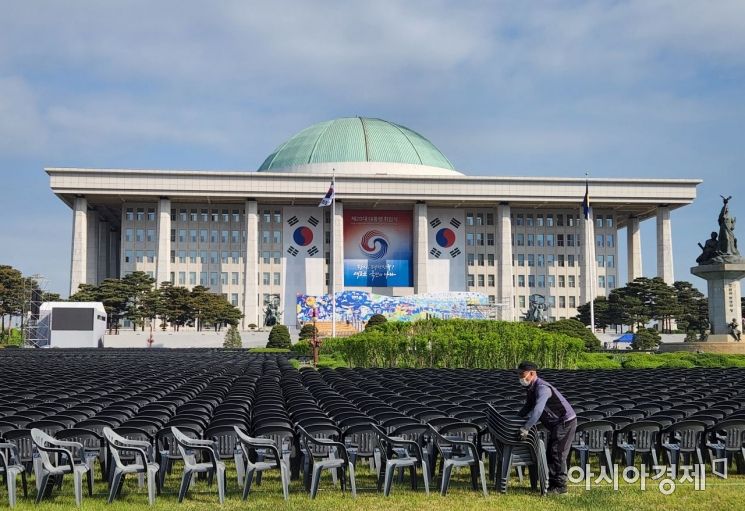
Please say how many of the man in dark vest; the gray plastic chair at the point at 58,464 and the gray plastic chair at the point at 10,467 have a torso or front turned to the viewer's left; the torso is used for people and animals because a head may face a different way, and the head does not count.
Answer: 1

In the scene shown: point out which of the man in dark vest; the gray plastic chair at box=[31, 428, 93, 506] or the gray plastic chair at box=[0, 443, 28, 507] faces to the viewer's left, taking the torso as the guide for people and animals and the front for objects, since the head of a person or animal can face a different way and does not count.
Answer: the man in dark vest

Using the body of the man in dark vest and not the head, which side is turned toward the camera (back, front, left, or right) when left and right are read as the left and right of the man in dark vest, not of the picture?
left

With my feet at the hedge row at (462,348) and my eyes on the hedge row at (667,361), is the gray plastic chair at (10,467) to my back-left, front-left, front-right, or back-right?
back-right

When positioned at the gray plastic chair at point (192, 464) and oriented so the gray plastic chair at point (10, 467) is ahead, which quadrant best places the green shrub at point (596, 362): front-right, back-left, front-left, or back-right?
back-right

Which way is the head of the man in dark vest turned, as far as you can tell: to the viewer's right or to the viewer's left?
to the viewer's left

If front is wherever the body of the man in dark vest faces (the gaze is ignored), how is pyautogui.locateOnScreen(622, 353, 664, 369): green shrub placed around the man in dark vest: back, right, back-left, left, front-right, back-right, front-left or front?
right

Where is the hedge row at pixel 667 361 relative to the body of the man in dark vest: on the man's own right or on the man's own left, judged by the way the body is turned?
on the man's own right

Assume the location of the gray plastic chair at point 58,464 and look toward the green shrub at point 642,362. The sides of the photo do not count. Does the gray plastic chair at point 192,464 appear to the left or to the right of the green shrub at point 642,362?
right

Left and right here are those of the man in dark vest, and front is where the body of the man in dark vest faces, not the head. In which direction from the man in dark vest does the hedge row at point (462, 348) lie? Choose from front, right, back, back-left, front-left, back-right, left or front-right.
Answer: right

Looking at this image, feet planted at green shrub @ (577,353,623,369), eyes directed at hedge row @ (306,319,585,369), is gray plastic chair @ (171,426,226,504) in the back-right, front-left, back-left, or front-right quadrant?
front-left

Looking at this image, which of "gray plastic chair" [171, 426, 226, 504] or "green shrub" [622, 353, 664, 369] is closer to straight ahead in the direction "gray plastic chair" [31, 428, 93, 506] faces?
the gray plastic chair
